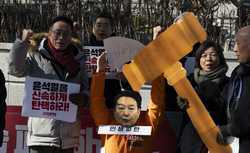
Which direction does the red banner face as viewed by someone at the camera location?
facing the viewer

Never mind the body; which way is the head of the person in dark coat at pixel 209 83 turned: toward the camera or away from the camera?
toward the camera

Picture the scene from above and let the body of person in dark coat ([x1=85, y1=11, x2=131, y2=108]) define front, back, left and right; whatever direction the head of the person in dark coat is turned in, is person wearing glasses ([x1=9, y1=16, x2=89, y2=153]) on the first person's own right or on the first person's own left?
on the first person's own right

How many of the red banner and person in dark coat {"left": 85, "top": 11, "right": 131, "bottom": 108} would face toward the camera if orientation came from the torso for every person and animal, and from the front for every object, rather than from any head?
2

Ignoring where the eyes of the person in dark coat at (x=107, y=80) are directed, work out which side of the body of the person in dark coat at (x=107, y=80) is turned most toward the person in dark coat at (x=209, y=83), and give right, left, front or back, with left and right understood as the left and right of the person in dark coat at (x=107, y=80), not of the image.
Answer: left

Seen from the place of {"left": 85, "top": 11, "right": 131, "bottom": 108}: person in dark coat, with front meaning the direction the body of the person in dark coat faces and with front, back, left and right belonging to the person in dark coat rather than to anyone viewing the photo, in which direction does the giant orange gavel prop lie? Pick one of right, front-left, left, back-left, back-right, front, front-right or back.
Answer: front-left

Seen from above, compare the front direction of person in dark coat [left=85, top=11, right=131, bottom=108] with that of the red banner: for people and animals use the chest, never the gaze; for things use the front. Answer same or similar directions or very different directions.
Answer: same or similar directions

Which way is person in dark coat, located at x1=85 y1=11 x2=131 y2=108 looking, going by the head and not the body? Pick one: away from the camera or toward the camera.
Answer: toward the camera

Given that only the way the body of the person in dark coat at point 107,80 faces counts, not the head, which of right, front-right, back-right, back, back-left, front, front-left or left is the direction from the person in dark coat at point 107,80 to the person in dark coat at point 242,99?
front-left

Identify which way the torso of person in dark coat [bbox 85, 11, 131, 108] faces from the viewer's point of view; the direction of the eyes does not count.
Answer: toward the camera

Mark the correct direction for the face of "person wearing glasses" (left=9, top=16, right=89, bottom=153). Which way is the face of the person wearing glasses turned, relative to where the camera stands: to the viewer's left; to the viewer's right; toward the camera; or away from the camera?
toward the camera
